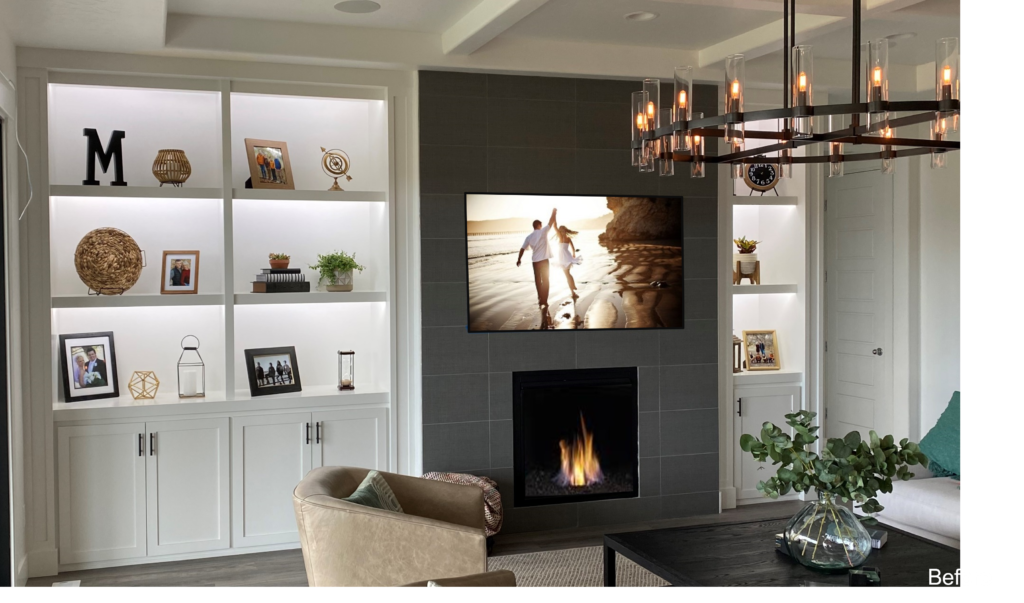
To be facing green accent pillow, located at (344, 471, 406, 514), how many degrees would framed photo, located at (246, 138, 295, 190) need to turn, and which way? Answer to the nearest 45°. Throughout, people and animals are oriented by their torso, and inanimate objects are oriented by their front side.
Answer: approximately 45° to its right

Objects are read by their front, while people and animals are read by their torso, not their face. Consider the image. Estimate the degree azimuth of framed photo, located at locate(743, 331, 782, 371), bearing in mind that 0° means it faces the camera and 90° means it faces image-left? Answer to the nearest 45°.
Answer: approximately 0°

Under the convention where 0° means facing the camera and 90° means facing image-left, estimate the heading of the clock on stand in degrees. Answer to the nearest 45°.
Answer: approximately 0°

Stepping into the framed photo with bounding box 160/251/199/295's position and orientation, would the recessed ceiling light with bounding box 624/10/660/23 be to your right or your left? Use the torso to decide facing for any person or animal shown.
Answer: on your left

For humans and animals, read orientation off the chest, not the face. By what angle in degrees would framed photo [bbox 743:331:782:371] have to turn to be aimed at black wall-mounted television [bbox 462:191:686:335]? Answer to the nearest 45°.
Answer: approximately 45° to its right
